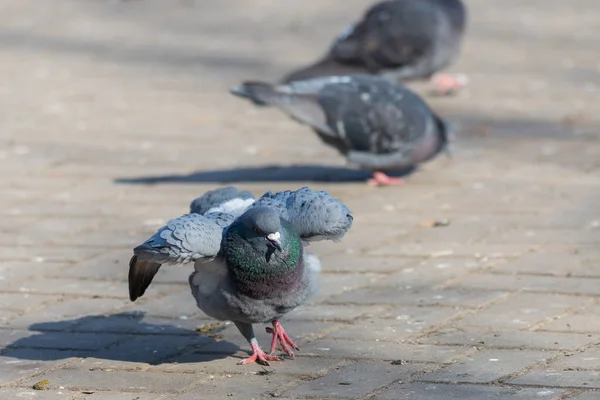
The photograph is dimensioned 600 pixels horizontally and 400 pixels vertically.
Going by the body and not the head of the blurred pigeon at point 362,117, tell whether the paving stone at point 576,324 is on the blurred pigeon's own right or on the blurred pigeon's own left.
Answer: on the blurred pigeon's own right

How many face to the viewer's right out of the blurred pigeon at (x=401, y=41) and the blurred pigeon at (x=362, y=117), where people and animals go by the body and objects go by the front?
2

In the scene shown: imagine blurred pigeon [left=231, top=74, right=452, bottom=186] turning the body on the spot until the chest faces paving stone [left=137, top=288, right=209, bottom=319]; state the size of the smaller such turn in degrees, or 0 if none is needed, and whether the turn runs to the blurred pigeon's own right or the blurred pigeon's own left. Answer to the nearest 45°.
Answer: approximately 90° to the blurred pigeon's own right

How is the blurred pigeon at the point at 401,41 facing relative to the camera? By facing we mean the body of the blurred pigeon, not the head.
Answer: to the viewer's right

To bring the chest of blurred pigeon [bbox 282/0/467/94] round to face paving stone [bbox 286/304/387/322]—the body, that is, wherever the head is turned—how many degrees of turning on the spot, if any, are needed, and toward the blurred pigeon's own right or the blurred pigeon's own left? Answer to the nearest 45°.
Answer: approximately 90° to the blurred pigeon's own right

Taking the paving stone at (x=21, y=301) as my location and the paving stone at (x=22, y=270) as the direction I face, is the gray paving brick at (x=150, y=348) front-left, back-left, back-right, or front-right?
back-right

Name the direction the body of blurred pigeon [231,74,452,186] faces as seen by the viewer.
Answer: to the viewer's right

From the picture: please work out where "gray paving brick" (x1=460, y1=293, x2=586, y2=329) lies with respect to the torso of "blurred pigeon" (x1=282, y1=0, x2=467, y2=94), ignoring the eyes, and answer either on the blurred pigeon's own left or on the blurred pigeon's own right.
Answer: on the blurred pigeon's own right

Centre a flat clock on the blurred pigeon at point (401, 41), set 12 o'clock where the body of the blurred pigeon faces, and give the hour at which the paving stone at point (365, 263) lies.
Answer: The paving stone is roughly at 3 o'clock from the blurred pigeon.

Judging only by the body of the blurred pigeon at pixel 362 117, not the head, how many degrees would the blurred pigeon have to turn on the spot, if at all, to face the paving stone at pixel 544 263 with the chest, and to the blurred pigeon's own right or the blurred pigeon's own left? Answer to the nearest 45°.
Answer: approximately 45° to the blurred pigeon's own right

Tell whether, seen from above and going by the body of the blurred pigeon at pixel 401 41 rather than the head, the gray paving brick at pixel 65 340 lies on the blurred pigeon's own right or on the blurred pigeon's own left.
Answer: on the blurred pigeon's own right
